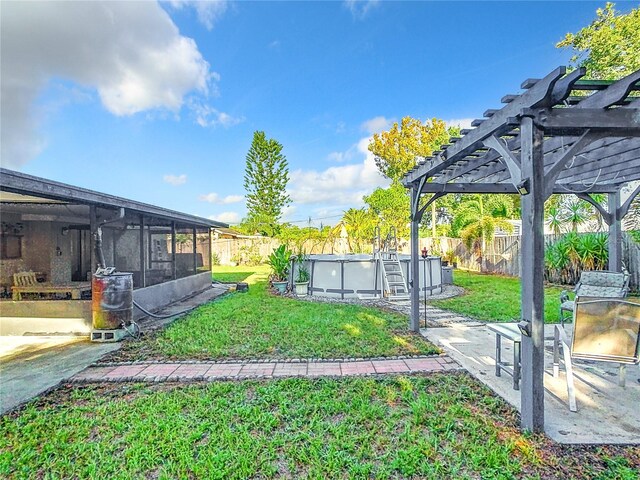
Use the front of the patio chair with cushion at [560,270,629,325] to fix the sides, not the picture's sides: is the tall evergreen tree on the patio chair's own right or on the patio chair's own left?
on the patio chair's own right

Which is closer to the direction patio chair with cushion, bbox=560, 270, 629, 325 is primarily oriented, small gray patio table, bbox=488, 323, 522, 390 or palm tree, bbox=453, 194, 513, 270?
the small gray patio table

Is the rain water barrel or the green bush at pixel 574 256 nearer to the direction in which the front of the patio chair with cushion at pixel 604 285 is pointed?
the rain water barrel

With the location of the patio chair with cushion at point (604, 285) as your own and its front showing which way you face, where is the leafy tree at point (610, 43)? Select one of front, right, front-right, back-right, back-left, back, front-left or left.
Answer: back

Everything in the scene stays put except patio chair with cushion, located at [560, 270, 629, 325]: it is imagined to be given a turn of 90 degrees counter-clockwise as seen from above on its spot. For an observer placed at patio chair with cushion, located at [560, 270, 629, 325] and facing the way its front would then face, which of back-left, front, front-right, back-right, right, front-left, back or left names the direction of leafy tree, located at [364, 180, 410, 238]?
back-left

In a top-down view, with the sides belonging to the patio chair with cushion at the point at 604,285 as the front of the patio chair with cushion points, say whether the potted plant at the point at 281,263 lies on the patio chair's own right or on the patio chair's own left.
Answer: on the patio chair's own right
